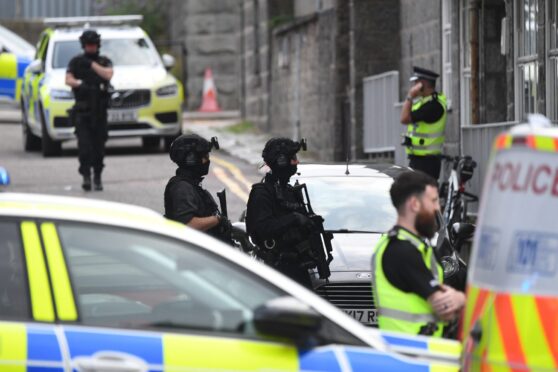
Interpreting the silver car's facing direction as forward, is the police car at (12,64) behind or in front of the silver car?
behind

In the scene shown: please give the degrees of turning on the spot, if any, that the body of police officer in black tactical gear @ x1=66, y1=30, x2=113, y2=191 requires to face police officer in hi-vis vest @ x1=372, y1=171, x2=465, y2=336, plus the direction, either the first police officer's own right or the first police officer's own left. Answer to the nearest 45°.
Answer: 0° — they already face them

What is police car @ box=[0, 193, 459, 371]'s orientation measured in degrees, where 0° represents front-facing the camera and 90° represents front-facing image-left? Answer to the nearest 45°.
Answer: approximately 270°

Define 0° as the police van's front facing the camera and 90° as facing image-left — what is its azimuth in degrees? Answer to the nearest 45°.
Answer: approximately 180°

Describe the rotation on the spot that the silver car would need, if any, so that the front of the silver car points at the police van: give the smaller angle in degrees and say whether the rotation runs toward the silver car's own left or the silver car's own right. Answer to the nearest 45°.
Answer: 0° — it already faces it

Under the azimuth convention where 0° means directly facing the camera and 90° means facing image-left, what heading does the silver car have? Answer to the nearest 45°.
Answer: approximately 0°
